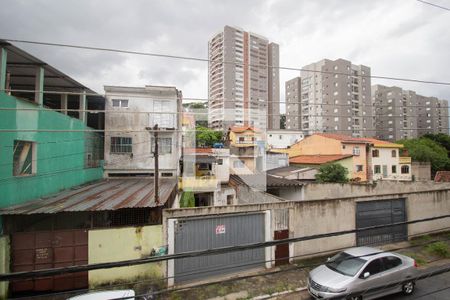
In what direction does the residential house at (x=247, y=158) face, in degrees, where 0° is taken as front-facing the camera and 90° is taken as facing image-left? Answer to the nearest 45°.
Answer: approximately 0°

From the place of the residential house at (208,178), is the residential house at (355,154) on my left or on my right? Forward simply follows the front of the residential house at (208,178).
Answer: on my left

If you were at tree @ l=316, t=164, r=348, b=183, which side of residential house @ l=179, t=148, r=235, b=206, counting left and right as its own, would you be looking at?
left

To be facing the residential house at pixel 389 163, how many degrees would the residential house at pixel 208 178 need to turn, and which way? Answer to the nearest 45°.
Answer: approximately 90° to its left

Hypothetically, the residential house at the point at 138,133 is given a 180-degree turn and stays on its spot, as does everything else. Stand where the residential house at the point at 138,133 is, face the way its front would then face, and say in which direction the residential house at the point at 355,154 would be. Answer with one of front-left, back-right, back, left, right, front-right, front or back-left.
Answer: right

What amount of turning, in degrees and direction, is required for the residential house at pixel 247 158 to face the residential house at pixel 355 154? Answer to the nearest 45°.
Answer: approximately 90° to its left

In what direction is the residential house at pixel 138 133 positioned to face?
toward the camera

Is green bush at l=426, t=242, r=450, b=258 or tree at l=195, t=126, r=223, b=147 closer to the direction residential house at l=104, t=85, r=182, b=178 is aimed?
the green bush

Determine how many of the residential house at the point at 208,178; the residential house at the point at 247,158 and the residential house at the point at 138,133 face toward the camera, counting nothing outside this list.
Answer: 3

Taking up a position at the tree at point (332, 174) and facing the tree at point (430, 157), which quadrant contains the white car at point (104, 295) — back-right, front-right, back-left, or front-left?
back-right

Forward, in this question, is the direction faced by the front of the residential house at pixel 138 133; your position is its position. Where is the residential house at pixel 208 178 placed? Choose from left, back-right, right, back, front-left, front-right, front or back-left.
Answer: left

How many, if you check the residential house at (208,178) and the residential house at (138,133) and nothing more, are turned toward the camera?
2

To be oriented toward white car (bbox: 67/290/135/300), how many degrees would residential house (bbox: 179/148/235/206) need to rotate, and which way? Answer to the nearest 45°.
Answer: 0° — it already faces it

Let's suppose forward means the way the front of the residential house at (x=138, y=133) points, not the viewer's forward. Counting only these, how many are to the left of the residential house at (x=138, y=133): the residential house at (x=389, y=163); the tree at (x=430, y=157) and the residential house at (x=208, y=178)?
3

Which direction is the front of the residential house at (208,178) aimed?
toward the camera

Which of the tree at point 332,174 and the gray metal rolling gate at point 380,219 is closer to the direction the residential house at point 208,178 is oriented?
the gray metal rolling gate
